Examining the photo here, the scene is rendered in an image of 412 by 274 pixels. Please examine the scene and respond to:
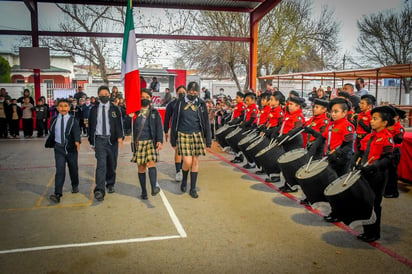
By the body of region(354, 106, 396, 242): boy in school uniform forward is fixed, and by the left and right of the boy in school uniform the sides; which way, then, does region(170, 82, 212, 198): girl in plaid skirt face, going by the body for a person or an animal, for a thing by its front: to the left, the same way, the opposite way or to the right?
to the left

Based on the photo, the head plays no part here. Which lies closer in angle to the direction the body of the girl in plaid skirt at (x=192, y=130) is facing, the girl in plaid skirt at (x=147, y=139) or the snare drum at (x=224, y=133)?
the girl in plaid skirt

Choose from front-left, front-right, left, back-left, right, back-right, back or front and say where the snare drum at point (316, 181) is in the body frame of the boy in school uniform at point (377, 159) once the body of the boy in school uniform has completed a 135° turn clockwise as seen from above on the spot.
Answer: left

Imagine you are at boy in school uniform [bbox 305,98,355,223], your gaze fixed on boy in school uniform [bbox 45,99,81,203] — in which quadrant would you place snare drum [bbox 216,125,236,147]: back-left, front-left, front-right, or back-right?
front-right

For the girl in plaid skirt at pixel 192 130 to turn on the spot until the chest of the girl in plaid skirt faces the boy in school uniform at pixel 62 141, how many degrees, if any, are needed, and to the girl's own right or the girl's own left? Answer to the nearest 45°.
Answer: approximately 90° to the girl's own right

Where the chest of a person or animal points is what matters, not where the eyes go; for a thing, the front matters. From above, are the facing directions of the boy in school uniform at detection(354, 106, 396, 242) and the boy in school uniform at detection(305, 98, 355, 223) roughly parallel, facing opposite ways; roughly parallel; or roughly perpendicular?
roughly parallel

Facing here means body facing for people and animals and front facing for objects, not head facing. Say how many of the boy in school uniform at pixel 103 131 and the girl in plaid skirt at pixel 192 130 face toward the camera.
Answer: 2

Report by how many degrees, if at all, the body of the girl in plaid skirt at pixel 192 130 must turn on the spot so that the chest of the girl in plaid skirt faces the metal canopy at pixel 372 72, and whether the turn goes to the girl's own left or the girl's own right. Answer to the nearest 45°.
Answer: approximately 135° to the girl's own left

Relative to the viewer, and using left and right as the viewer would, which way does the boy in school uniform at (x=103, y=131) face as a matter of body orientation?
facing the viewer

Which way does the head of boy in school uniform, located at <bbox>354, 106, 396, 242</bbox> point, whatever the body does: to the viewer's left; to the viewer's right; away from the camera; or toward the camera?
to the viewer's left

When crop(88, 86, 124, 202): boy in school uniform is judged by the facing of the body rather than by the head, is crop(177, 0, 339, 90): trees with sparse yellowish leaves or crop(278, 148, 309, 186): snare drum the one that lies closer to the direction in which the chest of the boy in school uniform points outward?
the snare drum

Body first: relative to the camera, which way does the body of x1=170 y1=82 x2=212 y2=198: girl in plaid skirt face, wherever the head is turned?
toward the camera

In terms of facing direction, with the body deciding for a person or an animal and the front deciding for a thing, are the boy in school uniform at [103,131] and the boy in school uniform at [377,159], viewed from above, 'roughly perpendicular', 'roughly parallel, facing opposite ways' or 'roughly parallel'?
roughly perpendicular

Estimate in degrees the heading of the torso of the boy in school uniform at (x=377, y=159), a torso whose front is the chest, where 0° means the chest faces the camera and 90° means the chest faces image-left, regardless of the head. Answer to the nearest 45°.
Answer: approximately 45°

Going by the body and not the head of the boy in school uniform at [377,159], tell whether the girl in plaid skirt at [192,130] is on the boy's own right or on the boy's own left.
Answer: on the boy's own right

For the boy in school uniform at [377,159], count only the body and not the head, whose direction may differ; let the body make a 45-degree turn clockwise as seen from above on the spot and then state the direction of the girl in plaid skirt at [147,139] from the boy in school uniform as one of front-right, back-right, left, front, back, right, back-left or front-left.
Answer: front
